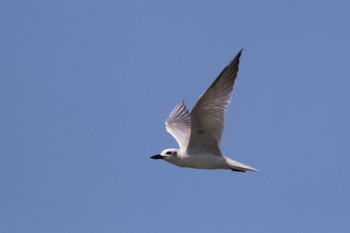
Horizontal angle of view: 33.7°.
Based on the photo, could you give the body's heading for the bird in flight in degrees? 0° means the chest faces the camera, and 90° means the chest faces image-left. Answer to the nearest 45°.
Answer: approximately 90°
